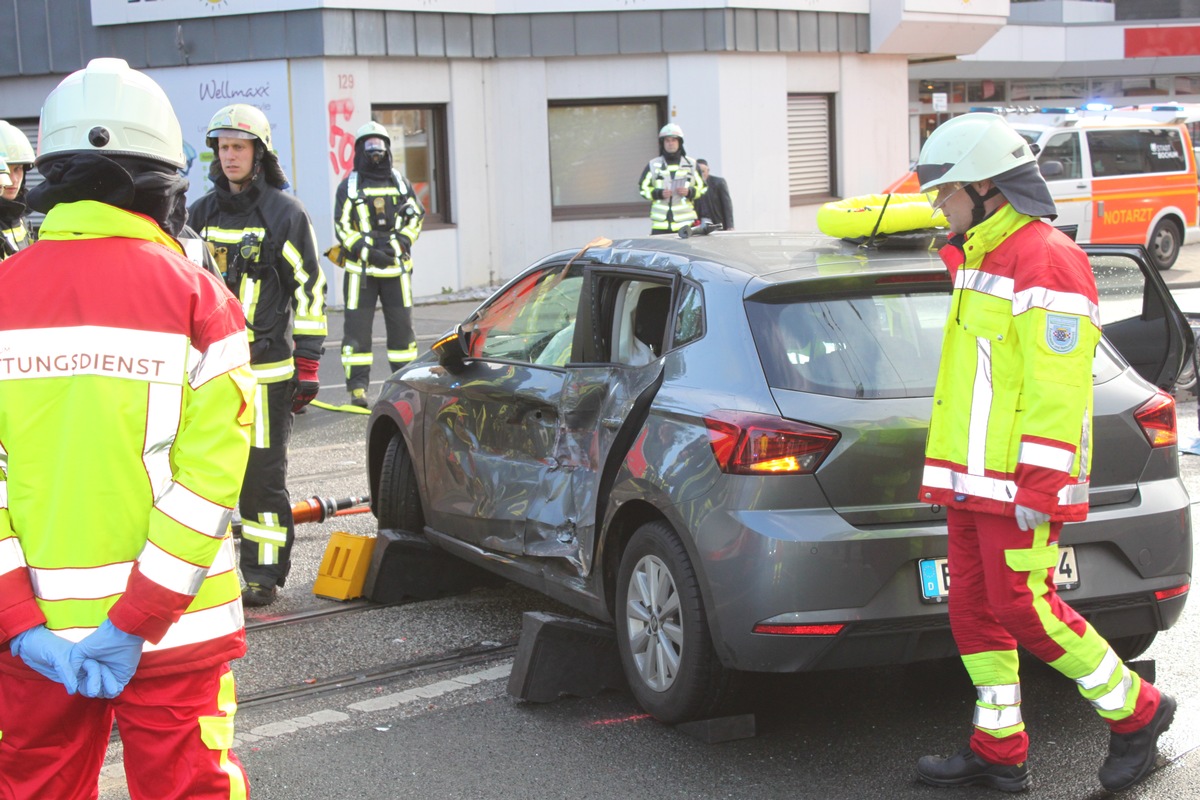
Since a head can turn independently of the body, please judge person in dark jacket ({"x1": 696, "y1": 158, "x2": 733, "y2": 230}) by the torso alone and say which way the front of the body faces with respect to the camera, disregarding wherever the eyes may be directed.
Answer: to the viewer's left

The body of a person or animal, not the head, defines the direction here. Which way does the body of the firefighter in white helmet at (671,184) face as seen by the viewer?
toward the camera

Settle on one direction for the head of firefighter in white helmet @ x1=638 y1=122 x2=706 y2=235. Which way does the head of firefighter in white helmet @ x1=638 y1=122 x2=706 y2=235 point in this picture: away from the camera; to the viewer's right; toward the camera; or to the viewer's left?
toward the camera

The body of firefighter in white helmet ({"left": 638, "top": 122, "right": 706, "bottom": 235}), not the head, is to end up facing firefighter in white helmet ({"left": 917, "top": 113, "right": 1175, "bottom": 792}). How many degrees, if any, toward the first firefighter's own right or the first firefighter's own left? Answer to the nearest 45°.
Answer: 0° — they already face them

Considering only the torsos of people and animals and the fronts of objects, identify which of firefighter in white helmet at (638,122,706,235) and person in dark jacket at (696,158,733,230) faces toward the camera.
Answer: the firefighter in white helmet

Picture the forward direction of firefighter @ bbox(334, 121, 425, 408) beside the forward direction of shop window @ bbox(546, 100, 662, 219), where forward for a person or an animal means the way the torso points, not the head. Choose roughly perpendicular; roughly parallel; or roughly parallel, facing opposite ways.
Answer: roughly parallel

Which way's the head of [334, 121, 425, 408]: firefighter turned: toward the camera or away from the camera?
toward the camera

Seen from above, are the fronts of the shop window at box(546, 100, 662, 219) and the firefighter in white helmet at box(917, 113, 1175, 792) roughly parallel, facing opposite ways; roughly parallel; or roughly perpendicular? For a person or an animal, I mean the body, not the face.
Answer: roughly perpendicular

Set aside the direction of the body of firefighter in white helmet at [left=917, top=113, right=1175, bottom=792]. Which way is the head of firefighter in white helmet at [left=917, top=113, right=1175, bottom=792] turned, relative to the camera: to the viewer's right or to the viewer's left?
to the viewer's left

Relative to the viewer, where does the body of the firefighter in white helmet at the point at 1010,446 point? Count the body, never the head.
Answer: to the viewer's left

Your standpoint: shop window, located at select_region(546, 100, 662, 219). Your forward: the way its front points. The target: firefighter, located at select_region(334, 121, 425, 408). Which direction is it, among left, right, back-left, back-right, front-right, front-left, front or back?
front

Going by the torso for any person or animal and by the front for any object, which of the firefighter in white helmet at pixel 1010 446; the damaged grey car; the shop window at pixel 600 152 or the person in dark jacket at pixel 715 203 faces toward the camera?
the shop window

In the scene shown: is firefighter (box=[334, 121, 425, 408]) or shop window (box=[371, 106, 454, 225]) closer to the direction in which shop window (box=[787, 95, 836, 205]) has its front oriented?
the firefighter

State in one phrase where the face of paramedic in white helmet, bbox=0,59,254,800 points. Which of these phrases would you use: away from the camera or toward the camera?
away from the camera

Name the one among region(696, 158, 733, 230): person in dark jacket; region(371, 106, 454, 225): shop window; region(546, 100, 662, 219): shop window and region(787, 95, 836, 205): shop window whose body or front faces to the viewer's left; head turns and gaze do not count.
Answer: the person in dark jacket

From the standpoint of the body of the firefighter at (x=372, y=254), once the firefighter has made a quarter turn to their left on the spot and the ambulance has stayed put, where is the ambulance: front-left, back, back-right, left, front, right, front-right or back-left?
front-left

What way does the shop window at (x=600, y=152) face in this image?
toward the camera

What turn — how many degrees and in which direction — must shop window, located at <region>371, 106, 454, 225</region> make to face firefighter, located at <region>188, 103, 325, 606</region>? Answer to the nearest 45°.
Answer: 0° — it already faces them

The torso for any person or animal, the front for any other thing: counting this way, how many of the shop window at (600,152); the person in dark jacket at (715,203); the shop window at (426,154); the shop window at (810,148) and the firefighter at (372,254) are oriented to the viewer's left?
1

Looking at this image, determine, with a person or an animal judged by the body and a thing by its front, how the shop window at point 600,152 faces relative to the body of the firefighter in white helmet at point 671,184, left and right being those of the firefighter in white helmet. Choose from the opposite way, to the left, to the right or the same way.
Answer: the same way
